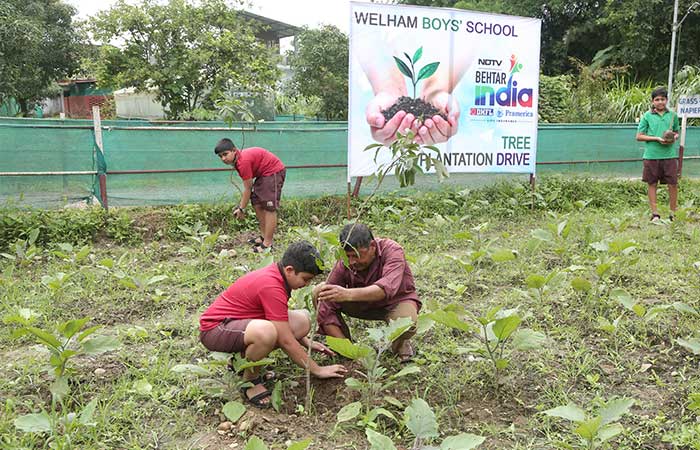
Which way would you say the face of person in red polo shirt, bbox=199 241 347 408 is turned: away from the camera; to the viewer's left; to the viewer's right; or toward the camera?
to the viewer's right

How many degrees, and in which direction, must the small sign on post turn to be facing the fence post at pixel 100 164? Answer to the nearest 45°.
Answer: approximately 45° to its right

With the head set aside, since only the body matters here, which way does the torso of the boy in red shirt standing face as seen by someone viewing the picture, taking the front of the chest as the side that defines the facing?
to the viewer's left

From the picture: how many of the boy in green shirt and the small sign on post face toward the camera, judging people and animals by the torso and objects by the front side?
2

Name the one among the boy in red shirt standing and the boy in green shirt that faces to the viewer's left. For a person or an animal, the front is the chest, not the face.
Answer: the boy in red shirt standing

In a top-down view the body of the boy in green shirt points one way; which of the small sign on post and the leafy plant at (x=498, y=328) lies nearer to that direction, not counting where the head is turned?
the leafy plant

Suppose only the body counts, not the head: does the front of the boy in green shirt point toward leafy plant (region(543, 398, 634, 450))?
yes

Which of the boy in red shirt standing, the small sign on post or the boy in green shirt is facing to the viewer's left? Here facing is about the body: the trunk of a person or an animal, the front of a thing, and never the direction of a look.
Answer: the boy in red shirt standing

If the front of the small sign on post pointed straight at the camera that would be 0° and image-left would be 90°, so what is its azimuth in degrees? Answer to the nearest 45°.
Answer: approximately 0°
